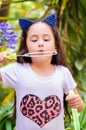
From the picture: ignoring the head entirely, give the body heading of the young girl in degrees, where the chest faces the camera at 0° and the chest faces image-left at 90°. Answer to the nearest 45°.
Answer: approximately 0°
